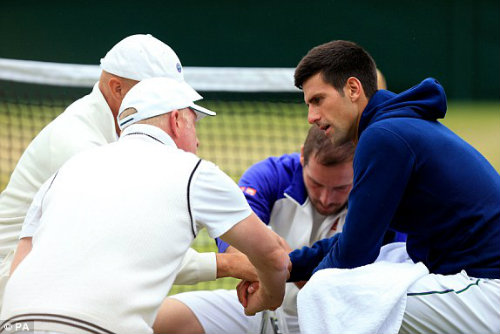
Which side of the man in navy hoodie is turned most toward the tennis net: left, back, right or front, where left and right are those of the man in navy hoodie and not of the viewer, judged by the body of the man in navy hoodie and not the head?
right

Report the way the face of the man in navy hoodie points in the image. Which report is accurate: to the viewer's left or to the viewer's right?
to the viewer's left

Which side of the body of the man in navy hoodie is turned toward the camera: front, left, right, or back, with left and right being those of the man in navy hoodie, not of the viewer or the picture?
left
